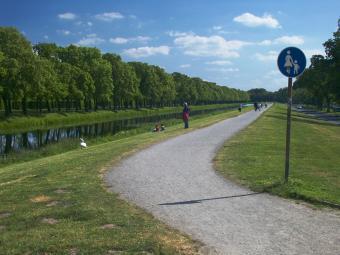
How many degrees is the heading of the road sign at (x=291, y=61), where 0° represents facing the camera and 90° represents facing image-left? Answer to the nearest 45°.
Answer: approximately 0°
